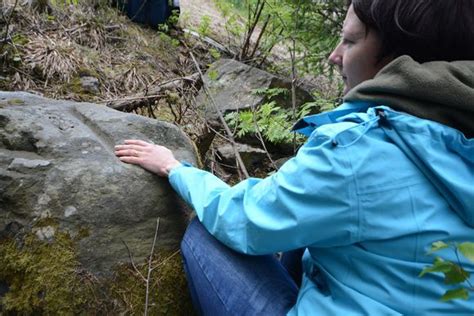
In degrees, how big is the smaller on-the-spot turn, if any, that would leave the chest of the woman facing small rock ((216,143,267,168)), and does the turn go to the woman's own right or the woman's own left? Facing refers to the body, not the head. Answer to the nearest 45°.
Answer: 0° — they already face it

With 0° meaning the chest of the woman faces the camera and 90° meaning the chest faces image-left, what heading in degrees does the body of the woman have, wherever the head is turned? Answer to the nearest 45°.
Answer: approximately 90°

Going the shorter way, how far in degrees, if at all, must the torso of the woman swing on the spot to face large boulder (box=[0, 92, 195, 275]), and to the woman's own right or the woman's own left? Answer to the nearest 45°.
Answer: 0° — they already face it

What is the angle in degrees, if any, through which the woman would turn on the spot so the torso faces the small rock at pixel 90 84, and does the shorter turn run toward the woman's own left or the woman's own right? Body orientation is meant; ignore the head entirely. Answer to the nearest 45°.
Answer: approximately 45° to the woman's own right

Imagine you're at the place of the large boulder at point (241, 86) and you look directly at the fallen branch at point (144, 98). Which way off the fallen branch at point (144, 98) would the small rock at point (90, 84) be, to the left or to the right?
right

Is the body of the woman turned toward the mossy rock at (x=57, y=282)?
yes
